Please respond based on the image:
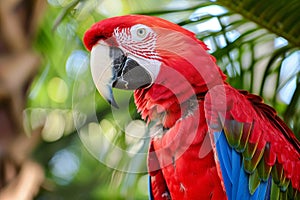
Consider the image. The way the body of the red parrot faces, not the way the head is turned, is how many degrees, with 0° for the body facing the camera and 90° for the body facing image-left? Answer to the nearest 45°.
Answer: approximately 45°
